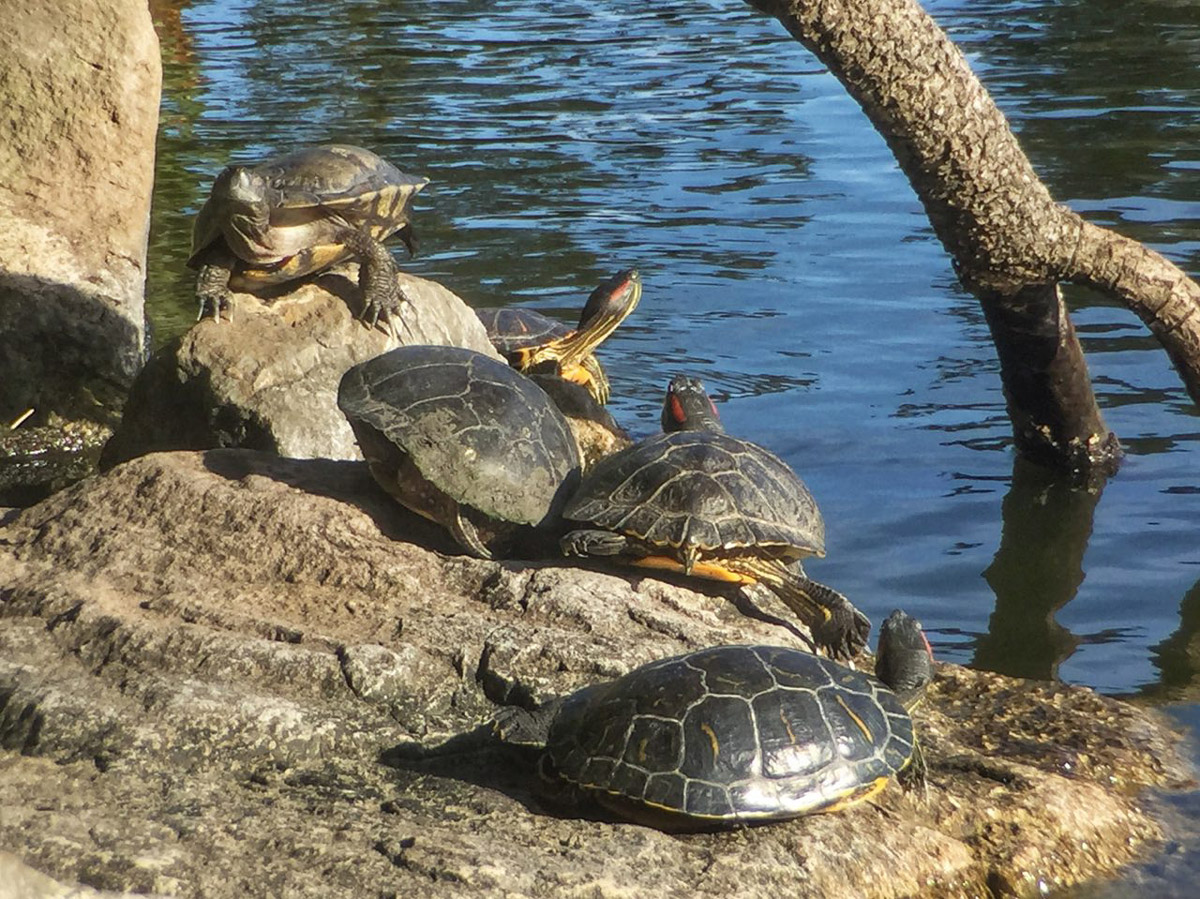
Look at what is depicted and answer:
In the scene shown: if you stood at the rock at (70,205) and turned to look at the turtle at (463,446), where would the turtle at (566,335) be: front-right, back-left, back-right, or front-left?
front-left

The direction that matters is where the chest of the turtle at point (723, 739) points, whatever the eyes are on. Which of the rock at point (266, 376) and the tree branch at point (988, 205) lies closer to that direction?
the tree branch

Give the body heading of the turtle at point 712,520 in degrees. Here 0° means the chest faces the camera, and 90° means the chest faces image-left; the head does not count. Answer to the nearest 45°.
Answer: approximately 180°

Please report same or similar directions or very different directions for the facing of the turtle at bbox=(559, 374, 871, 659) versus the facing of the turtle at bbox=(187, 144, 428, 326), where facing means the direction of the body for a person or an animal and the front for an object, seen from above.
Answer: very different directions

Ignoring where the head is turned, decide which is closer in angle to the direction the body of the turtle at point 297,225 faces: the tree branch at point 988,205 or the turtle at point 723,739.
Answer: the turtle

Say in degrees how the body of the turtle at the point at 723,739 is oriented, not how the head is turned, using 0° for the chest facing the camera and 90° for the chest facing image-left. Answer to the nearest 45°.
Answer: approximately 270°

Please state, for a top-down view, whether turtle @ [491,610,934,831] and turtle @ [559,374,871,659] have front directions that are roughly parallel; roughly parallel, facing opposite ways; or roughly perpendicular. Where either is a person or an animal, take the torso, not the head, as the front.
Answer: roughly perpendicular

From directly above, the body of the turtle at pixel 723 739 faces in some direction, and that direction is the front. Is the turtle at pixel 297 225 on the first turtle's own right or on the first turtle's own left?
on the first turtle's own left

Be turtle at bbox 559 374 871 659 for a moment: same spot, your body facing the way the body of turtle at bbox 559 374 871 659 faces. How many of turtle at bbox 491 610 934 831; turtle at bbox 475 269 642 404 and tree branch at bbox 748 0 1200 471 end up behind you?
1

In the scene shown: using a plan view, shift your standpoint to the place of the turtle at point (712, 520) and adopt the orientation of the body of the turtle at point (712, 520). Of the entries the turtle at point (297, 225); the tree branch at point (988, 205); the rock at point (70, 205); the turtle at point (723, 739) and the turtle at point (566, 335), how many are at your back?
1

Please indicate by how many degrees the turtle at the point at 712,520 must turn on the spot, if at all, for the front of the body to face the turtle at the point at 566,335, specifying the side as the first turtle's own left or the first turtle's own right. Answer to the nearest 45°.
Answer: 0° — it already faces it

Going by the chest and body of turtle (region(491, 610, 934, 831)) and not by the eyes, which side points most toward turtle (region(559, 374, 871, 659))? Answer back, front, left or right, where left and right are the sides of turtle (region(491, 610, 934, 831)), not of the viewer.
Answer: left

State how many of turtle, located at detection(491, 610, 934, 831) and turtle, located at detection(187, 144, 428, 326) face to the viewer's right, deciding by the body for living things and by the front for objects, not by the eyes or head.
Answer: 1

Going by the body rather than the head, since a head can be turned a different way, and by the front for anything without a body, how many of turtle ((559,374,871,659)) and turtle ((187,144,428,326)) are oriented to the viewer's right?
0

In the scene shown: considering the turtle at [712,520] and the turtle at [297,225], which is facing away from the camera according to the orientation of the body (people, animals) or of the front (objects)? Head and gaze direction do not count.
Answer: the turtle at [712,520]

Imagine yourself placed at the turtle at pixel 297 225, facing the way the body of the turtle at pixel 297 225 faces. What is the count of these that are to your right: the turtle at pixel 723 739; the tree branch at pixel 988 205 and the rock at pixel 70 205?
1

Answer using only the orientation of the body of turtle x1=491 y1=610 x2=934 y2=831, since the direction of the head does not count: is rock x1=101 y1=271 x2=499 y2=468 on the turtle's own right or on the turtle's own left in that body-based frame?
on the turtle's own left
